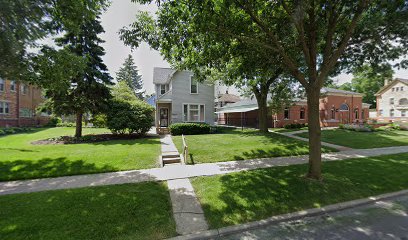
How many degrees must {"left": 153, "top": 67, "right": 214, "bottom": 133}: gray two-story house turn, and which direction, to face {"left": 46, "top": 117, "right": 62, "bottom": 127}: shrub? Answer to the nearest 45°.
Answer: approximately 135° to its right

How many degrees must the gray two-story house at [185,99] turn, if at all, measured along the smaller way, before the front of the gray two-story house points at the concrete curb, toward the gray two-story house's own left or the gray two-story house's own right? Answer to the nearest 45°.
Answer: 0° — it already faces it

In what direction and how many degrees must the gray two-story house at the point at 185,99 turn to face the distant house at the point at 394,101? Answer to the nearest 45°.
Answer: approximately 90° to its left

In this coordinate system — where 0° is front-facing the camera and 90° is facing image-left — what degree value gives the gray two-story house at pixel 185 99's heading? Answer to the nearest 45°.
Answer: approximately 0°

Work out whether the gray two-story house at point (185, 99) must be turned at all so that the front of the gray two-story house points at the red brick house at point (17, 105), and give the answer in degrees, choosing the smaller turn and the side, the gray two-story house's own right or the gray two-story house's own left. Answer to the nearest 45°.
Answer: approximately 90° to the gray two-story house's own right

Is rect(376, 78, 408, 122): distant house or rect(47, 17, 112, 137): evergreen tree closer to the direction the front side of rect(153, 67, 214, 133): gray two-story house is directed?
the evergreen tree

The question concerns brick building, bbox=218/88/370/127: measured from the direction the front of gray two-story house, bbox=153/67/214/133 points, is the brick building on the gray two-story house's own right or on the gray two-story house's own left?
on the gray two-story house's own left

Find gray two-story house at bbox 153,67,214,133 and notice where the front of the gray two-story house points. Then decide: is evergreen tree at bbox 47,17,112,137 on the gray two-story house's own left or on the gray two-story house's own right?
on the gray two-story house's own right

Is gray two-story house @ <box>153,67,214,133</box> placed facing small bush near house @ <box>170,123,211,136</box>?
yes

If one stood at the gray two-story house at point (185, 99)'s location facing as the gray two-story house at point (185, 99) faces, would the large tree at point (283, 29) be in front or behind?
in front

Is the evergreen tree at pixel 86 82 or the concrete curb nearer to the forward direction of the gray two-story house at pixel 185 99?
the concrete curb
